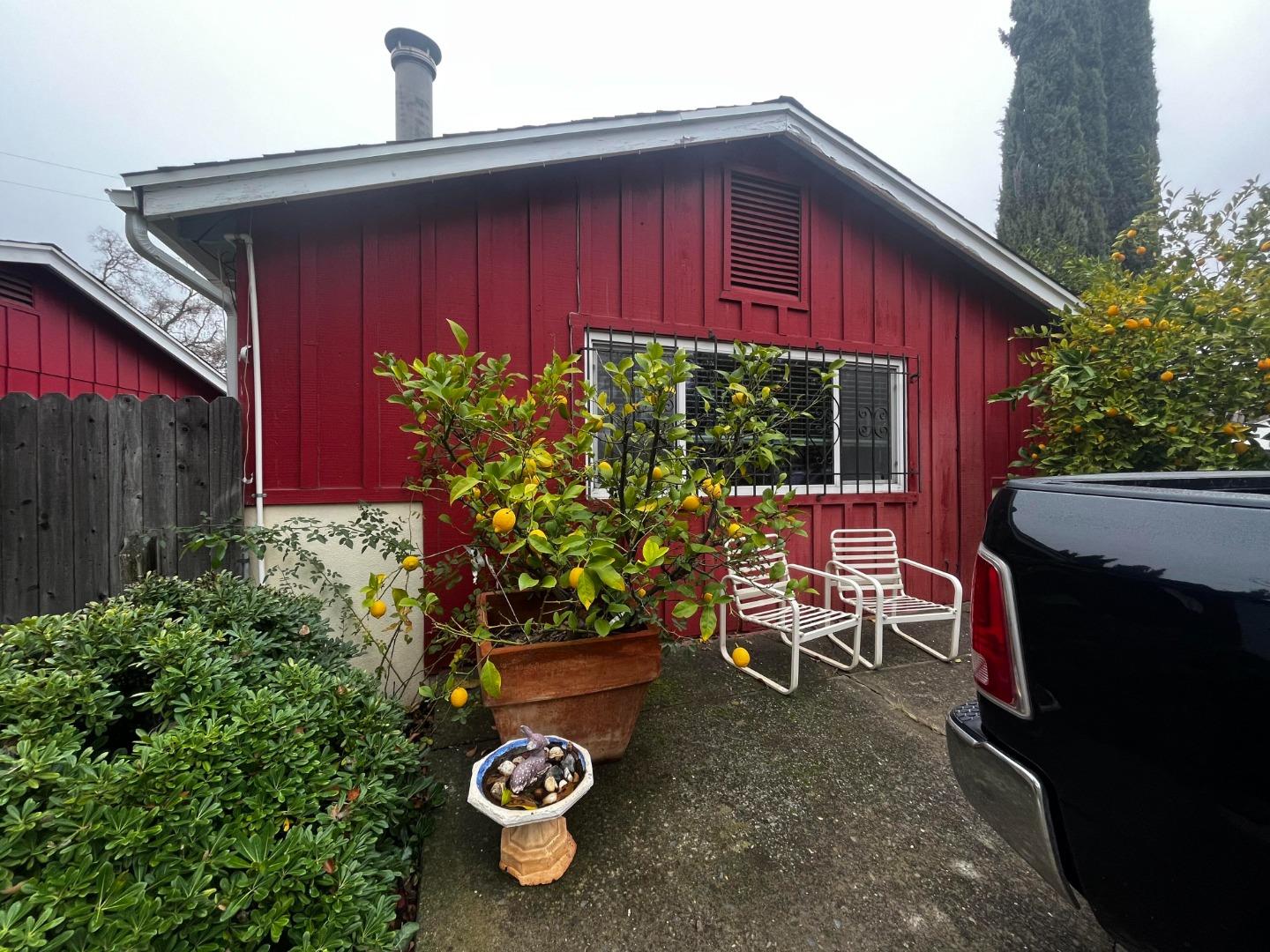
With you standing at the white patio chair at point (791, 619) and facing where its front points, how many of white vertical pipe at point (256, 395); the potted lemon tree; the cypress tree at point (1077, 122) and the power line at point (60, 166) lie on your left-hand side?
1

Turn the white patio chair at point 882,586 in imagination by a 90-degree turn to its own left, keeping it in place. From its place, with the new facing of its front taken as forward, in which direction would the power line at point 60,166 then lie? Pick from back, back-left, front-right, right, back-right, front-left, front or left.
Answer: back-left

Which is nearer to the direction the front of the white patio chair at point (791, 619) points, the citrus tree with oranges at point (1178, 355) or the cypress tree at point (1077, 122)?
the citrus tree with oranges

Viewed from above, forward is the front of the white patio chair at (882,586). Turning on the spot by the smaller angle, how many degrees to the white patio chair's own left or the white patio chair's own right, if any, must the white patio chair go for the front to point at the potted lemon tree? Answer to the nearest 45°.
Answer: approximately 90° to the white patio chair's own right

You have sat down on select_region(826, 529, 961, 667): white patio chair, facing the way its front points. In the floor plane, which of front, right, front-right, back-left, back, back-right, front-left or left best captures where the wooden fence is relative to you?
right

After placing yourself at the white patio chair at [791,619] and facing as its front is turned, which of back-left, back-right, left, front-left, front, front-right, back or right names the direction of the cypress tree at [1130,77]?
left
